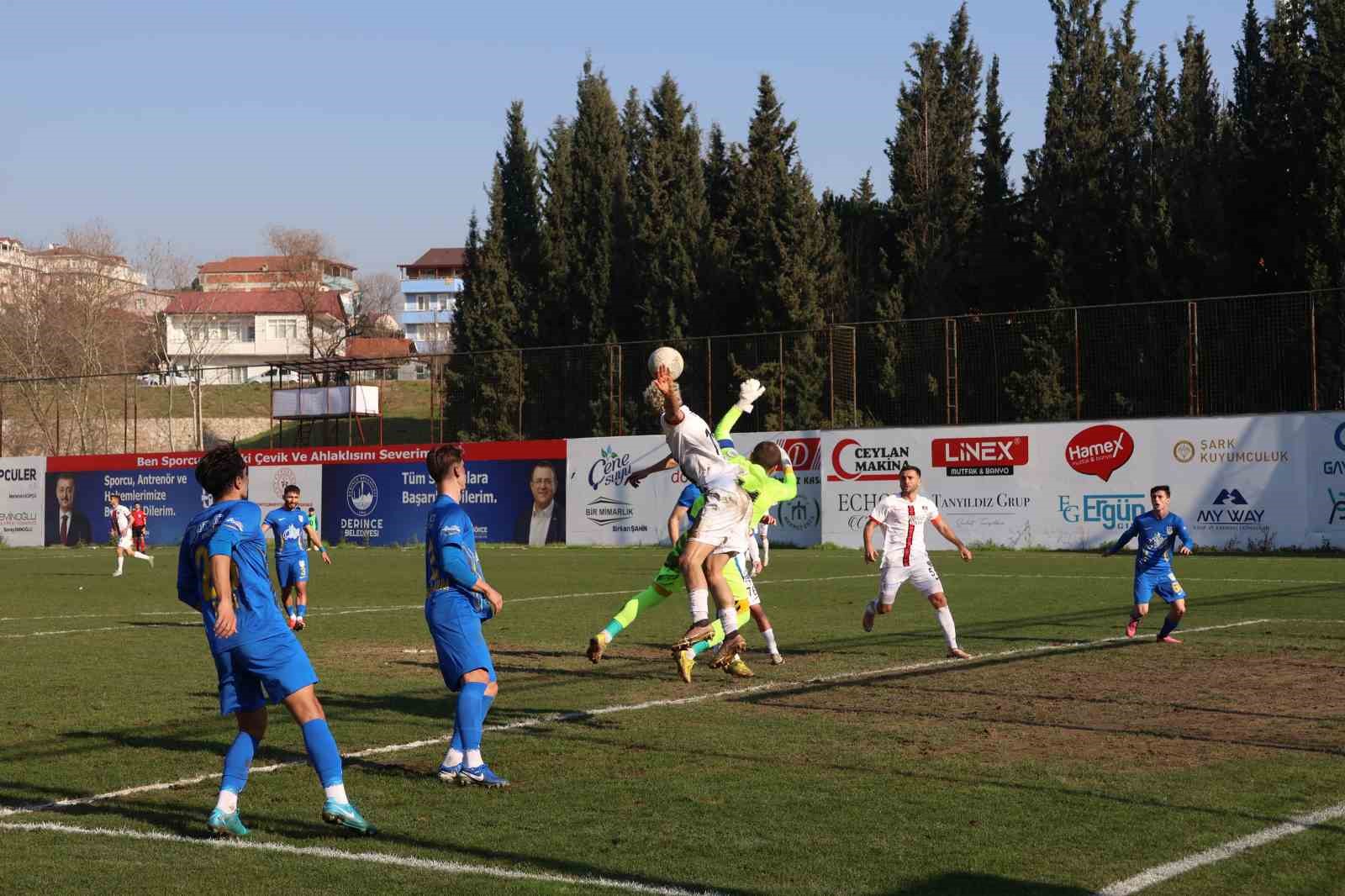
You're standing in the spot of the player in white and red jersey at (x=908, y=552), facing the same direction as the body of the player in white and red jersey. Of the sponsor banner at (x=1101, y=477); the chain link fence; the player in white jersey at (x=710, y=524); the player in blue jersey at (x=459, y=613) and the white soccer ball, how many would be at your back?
2

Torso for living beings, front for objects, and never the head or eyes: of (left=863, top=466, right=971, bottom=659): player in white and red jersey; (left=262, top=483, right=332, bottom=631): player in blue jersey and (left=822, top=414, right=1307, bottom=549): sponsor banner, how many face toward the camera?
3

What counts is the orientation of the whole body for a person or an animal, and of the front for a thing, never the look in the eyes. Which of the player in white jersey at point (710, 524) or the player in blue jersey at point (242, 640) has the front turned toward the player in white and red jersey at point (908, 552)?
the player in blue jersey

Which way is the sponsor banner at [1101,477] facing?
toward the camera

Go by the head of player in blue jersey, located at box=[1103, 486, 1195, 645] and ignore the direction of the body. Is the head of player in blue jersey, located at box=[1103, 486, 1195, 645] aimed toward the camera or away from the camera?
toward the camera

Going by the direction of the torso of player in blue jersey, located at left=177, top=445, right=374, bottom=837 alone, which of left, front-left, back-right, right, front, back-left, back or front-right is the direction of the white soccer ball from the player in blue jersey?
front

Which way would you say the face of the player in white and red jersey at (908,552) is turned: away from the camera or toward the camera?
toward the camera

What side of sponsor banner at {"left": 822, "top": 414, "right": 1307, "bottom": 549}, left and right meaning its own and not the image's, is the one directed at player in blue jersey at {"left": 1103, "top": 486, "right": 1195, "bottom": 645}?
front

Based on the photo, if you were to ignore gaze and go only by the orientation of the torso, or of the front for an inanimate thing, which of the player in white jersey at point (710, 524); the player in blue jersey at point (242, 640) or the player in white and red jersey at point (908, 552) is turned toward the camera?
the player in white and red jersey

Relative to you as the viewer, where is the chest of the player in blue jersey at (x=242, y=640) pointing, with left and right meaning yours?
facing away from the viewer and to the right of the viewer

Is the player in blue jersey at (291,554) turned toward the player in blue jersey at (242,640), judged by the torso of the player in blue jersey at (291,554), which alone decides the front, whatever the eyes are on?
yes

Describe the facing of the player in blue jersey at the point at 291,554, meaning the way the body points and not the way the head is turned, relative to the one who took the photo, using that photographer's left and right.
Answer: facing the viewer

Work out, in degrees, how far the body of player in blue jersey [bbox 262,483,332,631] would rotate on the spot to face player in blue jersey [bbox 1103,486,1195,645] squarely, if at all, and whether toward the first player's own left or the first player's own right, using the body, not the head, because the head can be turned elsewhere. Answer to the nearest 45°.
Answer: approximately 45° to the first player's own left

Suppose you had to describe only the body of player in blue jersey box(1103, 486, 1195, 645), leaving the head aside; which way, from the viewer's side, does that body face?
toward the camera
